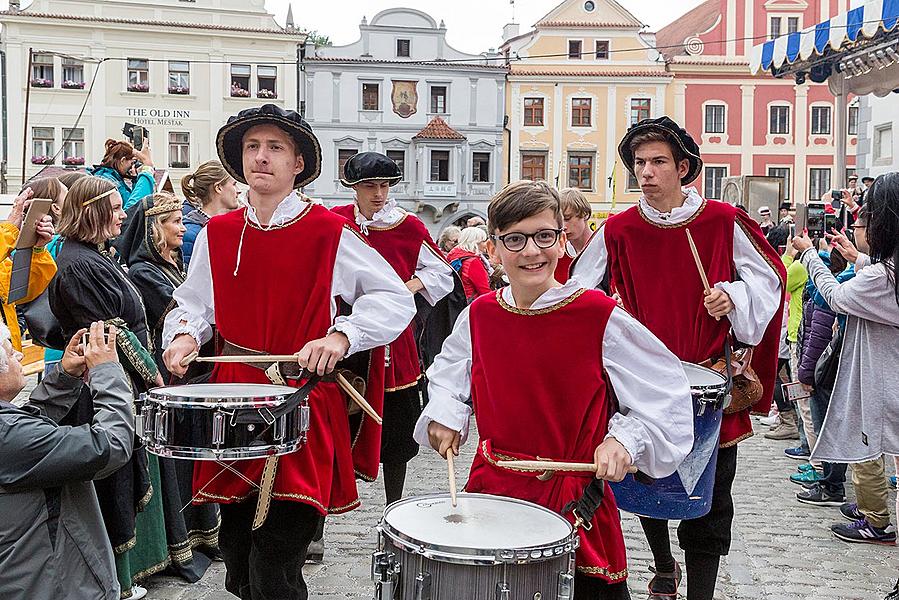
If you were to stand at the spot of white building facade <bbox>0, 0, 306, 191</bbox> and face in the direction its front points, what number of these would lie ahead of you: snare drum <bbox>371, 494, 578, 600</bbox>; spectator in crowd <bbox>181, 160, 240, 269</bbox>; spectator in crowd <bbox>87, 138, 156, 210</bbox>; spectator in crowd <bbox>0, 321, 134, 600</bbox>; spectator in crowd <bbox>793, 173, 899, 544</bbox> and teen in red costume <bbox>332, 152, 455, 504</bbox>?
6

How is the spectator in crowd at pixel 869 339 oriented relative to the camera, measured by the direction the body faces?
to the viewer's left

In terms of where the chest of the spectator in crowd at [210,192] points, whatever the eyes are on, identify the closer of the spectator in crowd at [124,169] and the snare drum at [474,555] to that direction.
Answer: the snare drum

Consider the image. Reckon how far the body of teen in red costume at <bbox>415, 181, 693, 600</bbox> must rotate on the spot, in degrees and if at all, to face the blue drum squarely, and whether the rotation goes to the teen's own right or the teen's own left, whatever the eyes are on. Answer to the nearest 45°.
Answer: approximately 135° to the teen's own left

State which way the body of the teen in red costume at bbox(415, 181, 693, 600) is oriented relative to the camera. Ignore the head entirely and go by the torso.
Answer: toward the camera

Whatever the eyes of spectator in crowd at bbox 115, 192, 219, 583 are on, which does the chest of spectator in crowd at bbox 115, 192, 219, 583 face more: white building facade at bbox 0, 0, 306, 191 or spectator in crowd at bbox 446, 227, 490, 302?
the spectator in crowd

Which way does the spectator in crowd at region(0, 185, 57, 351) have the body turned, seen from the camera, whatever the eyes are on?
to the viewer's right

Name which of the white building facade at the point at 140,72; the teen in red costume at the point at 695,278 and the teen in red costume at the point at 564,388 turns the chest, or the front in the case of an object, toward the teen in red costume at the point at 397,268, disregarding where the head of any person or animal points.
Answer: the white building facade

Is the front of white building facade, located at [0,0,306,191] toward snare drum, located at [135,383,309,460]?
yes

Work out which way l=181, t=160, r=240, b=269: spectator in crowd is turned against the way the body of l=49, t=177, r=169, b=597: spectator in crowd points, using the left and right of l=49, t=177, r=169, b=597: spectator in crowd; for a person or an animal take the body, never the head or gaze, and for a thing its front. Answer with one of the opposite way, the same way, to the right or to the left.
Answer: the same way

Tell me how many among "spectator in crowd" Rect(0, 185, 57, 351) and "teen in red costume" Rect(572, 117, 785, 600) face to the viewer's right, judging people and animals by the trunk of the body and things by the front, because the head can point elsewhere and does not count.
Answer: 1

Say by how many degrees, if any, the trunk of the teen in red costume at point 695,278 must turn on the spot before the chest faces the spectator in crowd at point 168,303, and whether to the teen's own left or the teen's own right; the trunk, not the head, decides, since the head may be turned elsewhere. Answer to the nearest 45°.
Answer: approximately 90° to the teen's own right

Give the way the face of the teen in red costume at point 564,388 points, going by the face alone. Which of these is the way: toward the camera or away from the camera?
toward the camera

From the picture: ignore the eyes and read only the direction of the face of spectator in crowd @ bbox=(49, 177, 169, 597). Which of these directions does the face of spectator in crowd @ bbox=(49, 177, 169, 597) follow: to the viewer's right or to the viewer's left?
to the viewer's right

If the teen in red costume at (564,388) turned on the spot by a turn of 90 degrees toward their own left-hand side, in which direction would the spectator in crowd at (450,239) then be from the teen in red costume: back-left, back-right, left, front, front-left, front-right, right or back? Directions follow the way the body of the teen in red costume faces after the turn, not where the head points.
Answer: left

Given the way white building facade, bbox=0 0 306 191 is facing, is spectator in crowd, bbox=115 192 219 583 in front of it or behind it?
in front

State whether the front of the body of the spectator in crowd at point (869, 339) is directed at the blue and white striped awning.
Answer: no

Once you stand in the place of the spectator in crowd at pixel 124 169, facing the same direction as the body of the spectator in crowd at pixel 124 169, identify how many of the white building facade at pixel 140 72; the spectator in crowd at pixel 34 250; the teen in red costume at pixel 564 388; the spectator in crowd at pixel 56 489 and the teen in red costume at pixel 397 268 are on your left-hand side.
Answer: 1
